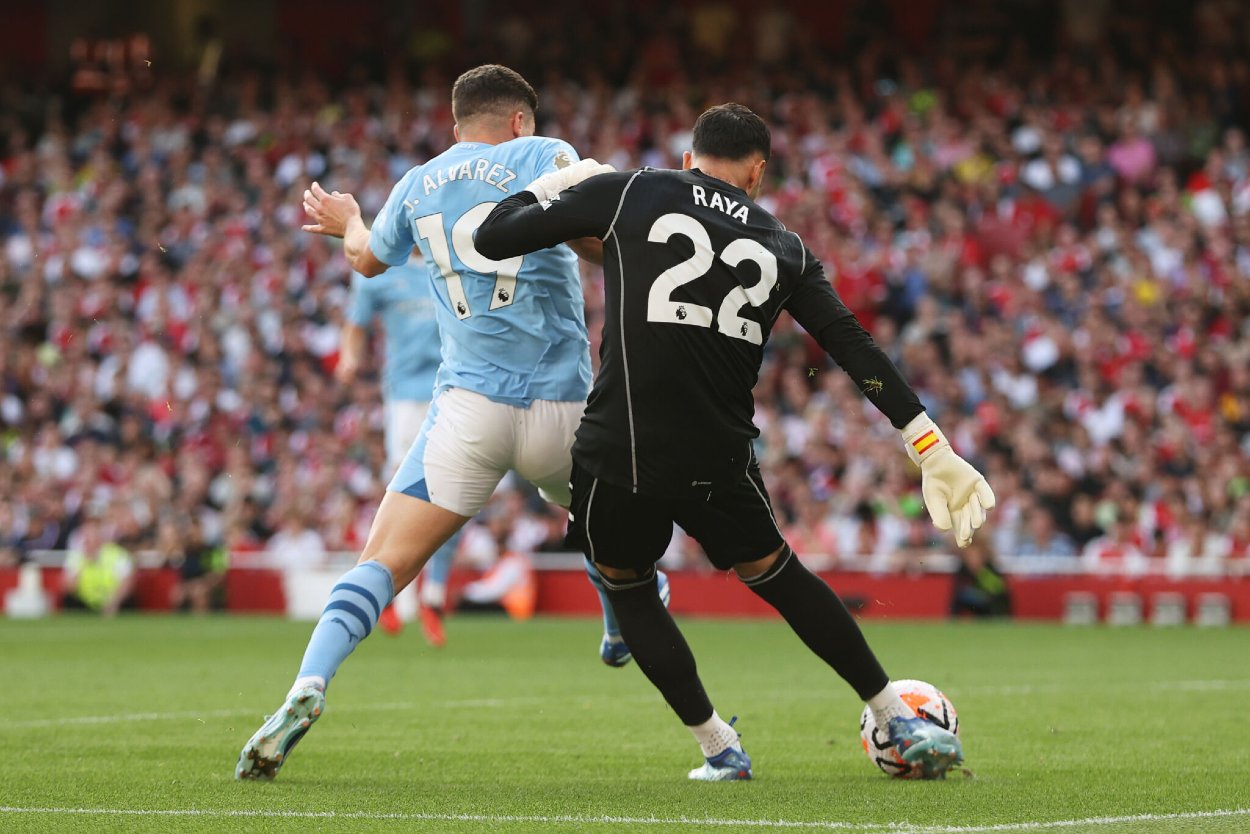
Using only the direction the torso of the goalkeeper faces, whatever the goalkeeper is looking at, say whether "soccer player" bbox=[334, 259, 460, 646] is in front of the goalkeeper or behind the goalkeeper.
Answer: in front

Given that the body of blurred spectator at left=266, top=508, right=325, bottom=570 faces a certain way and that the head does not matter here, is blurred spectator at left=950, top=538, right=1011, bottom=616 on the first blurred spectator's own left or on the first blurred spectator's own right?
on the first blurred spectator's own left

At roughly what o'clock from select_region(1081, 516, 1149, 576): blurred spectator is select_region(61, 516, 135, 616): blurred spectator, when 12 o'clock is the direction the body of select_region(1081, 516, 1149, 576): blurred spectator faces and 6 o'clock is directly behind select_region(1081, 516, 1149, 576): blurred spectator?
select_region(61, 516, 135, 616): blurred spectator is roughly at 3 o'clock from select_region(1081, 516, 1149, 576): blurred spectator.

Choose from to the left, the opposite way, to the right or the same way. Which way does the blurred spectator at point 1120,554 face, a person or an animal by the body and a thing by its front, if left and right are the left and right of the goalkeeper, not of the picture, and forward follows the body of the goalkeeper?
the opposite way

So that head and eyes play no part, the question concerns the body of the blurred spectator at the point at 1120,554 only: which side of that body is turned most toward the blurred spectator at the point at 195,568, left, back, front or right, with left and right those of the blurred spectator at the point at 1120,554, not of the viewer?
right

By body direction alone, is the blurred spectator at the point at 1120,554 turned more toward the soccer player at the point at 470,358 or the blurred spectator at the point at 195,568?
the soccer player

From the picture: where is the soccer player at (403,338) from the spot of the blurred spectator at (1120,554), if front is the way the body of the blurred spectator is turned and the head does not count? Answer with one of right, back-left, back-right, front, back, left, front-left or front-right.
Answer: front-right

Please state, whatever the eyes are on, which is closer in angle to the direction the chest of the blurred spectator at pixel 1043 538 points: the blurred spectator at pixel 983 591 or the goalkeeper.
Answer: the goalkeeper

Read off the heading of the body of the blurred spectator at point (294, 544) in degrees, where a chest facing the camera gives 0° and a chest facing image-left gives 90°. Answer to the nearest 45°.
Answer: approximately 0°

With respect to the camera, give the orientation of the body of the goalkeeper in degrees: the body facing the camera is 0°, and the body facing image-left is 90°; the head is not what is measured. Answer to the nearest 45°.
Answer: approximately 180°

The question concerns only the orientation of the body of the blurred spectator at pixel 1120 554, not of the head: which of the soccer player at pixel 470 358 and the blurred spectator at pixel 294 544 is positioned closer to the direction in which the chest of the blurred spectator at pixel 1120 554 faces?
the soccer player
